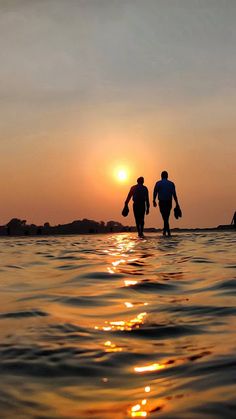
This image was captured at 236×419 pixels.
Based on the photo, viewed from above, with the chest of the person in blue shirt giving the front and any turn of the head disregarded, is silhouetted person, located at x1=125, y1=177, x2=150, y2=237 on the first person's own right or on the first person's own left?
on the first person's own left

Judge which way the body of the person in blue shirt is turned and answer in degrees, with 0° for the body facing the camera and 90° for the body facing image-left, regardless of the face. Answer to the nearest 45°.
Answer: approximately 180°
